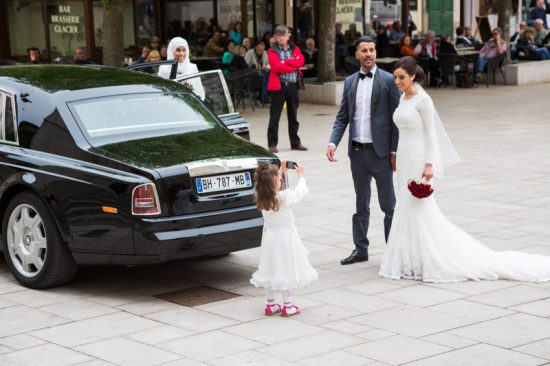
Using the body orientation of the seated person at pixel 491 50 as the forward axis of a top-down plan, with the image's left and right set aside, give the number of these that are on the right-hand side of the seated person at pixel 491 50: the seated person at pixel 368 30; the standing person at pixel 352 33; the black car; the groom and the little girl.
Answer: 2

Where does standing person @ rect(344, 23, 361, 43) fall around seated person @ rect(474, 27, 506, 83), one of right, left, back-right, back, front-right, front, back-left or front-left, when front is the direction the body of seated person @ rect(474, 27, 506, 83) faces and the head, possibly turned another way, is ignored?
right

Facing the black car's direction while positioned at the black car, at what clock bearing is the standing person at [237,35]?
The standing person is roughly at 2 o'clock from the black car.

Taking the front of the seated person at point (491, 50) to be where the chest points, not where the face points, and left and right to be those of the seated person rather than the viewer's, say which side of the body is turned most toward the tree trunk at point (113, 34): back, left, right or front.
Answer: front

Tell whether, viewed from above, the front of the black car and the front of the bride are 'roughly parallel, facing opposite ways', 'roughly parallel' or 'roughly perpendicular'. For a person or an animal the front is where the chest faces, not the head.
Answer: roughly perpendicular

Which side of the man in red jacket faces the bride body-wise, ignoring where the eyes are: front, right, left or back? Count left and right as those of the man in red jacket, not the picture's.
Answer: front

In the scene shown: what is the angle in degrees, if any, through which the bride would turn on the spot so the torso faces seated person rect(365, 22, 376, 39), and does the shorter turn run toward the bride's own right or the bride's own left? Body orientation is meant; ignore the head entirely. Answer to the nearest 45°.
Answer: approximately 135° to the bride's own right

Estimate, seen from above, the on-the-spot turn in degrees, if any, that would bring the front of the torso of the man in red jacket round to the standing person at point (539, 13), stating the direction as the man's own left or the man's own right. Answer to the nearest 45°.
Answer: approximately 135° to the man's own left

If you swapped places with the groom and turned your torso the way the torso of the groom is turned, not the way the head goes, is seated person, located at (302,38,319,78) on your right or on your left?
on your right

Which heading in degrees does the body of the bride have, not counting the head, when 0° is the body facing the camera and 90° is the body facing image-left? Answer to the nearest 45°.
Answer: approximately 45°

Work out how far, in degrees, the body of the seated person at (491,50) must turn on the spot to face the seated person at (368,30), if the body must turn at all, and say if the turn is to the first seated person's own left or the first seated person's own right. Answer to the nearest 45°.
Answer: approximately 90° to the first seated person's own right

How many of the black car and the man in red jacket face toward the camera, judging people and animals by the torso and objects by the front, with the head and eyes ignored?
1

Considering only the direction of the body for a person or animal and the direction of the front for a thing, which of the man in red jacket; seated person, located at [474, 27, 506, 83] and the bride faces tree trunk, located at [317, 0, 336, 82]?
the seated person
